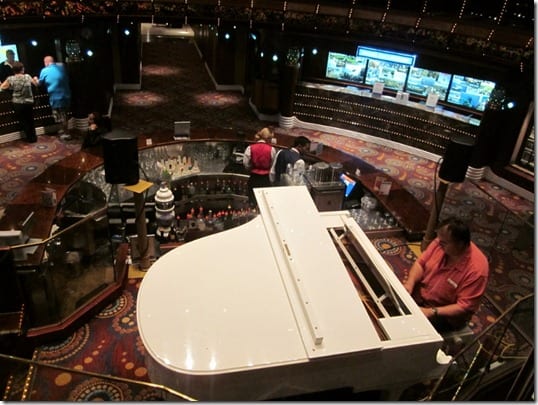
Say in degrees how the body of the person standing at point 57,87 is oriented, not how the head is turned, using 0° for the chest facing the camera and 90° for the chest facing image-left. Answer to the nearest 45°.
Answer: approximately 135°

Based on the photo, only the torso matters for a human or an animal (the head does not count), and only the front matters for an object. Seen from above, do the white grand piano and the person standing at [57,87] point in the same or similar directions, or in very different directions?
very different directions

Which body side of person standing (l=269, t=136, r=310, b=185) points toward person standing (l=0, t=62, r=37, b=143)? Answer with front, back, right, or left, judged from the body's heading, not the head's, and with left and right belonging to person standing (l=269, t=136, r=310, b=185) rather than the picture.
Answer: left

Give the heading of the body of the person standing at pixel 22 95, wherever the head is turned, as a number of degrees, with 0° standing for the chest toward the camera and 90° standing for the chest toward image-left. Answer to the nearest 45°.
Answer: approximately 180°

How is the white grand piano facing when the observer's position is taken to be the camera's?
facing to the right of the viewer

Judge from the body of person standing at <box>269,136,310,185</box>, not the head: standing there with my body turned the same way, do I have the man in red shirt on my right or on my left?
on my right
